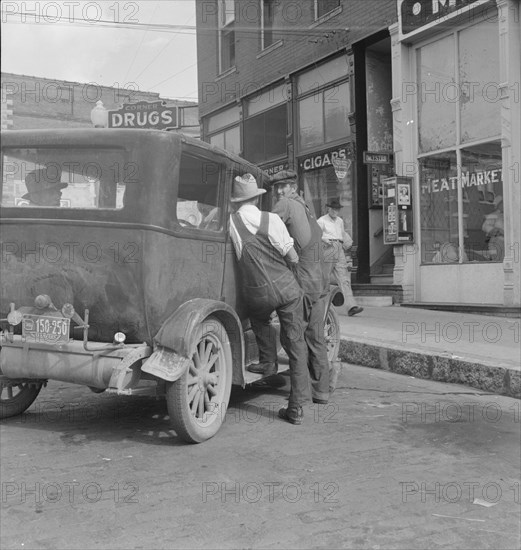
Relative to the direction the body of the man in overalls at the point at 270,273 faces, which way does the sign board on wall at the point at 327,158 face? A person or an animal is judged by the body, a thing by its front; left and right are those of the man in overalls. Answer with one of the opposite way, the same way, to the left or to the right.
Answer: to the left

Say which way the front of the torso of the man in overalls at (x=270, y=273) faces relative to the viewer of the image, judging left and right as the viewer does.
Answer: facing away from the viewer and to the left of the viewer

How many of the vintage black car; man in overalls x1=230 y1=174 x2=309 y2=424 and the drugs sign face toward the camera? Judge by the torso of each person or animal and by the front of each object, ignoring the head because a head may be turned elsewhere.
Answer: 1

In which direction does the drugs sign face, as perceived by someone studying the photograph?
facing the viewer

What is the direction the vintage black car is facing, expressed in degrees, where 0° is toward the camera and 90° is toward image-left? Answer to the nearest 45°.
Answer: approximately 225°

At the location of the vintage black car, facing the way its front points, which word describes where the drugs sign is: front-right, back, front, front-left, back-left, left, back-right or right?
front-left

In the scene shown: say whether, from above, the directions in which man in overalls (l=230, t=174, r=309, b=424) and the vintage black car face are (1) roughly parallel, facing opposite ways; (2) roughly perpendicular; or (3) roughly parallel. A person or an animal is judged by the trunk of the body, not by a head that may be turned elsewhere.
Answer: roughly perpendicular

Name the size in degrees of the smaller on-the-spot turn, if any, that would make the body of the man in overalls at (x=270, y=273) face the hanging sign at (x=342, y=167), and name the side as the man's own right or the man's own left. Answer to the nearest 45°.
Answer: approximately 45° to the man's own right

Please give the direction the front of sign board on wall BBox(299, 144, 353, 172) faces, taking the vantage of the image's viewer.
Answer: facing the viewer and to the left of the viewer

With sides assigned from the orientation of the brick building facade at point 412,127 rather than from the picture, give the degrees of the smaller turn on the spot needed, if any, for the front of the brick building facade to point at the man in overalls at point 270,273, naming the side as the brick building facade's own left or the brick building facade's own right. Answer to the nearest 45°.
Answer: approximately 45° to the brick building facade's own left

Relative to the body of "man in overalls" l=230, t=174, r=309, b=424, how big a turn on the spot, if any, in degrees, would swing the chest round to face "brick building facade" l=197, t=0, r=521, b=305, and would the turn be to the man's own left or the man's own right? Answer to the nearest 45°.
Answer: approximately 45° to the man's own right

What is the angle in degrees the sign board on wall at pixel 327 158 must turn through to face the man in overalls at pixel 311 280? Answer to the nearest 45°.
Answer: approximately 45° to its left

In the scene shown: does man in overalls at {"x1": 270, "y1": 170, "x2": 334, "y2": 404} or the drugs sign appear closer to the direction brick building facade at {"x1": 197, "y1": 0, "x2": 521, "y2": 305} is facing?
the man in overalls
